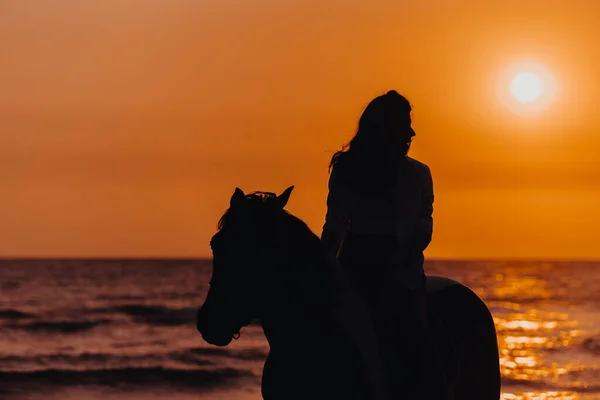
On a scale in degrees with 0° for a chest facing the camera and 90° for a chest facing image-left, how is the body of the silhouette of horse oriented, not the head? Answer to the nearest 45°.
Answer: approximately 45°
